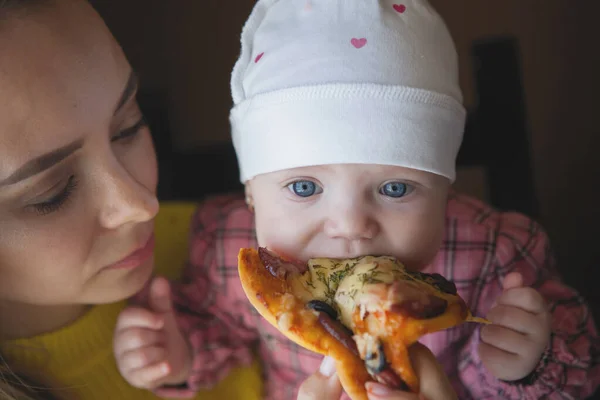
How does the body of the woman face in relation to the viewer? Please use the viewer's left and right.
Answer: facing the viewer and to the right of the viewer

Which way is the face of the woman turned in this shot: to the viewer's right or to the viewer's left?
to the viewer's right

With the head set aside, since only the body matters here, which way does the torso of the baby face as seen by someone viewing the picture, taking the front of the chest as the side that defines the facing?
toward the camera
